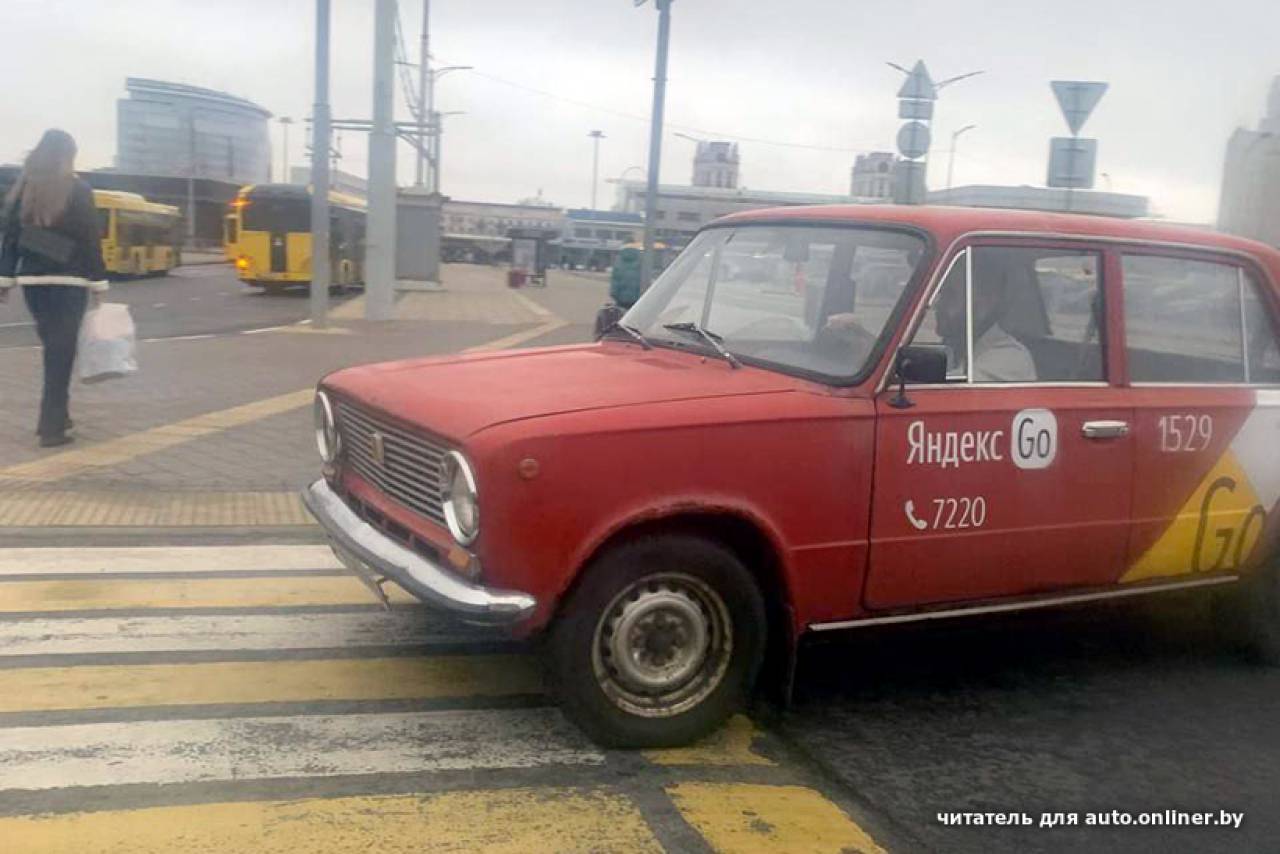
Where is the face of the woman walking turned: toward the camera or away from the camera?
away from the camera

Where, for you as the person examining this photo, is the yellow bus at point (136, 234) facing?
facing away from the viewer and to the right of the viewer

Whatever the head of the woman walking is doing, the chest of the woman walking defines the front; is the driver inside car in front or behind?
behind

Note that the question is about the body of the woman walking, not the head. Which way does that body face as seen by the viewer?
away from the camera

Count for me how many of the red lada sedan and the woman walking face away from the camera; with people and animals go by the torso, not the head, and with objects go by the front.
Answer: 1

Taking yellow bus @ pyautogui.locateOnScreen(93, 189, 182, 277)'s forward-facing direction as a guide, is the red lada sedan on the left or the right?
on its right

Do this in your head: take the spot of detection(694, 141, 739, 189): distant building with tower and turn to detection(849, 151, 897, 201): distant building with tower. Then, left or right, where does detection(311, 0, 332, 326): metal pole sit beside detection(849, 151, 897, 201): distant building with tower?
right

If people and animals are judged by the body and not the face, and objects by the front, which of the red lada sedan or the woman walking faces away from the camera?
the woman walking

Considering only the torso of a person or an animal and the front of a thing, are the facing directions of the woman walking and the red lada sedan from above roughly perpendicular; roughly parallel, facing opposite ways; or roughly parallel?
roughly perpendicular

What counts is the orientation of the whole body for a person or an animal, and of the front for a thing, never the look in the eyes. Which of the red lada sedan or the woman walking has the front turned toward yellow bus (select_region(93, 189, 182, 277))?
the woman walking

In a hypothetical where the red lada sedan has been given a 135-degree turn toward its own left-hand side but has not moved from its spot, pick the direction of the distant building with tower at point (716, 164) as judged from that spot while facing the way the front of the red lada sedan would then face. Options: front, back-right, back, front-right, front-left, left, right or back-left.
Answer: left
